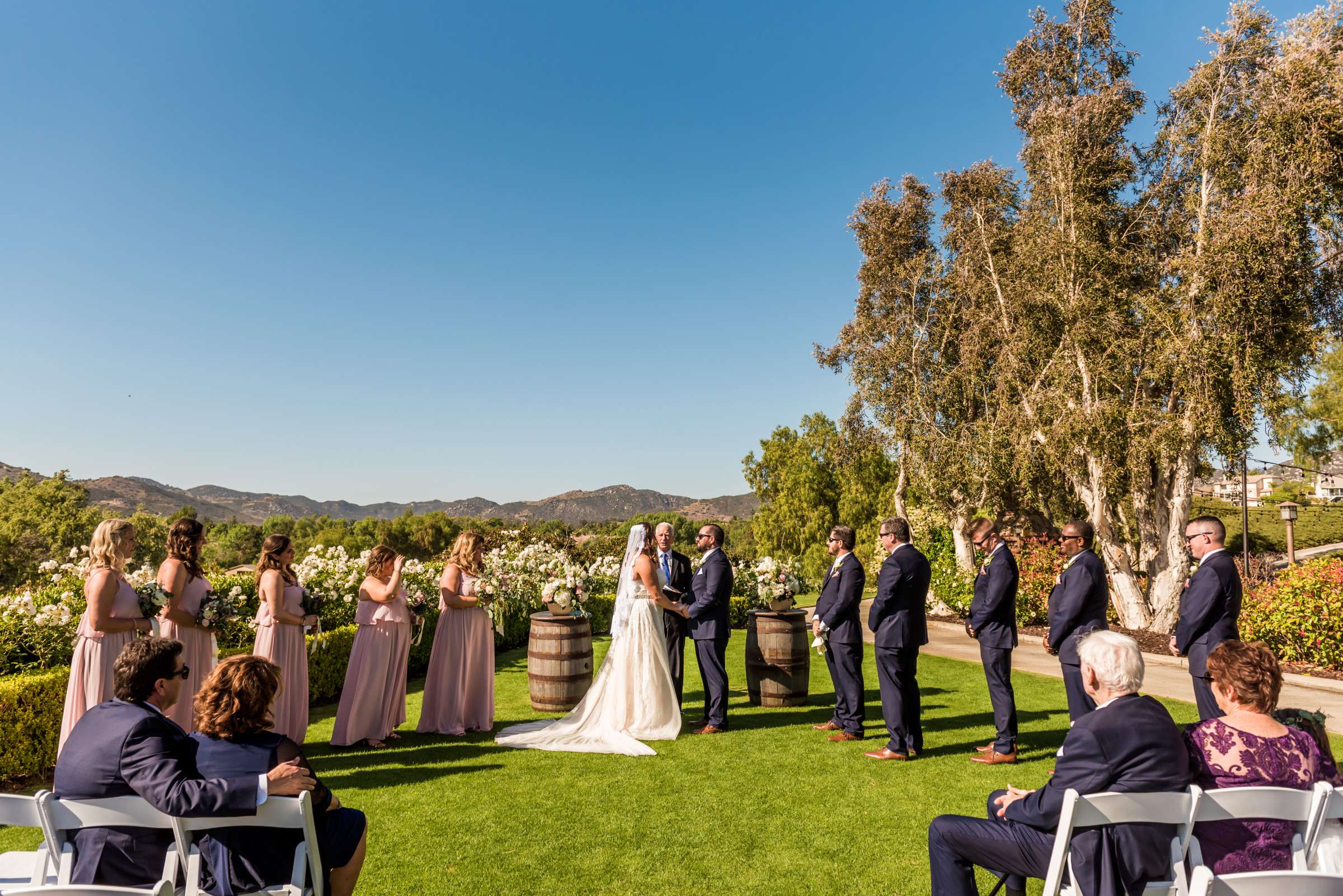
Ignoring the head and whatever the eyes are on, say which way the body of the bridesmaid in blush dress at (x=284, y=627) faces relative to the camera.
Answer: to the viewer's right

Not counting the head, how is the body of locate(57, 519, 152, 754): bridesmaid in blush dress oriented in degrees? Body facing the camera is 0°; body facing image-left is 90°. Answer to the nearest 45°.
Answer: approximately 270°

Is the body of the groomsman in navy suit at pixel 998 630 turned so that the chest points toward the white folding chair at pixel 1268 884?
no

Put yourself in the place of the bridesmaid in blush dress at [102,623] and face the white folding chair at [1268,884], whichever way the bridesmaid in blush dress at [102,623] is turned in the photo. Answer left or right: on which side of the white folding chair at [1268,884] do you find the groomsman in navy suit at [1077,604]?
left

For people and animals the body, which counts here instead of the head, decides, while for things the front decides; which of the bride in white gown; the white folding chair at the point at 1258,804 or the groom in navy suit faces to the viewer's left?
the groom in navy suit

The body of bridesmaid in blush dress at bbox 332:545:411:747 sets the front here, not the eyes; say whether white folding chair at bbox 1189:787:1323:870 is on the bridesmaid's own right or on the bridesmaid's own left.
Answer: on the bridesmaid's own right

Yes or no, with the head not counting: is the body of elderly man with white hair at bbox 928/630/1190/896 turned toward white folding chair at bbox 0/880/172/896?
no

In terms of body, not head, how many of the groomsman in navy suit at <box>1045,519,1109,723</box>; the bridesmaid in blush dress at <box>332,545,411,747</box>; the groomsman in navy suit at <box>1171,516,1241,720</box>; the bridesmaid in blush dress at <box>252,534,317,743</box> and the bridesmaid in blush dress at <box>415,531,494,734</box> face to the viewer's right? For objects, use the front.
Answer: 3

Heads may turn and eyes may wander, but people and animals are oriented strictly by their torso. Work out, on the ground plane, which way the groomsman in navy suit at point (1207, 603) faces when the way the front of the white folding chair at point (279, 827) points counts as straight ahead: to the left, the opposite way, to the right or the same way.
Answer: to the left

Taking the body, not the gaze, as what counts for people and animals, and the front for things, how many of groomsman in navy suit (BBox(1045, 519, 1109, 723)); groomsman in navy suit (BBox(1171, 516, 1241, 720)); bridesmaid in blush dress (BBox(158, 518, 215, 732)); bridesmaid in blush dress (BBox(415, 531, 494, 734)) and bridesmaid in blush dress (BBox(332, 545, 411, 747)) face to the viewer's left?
2

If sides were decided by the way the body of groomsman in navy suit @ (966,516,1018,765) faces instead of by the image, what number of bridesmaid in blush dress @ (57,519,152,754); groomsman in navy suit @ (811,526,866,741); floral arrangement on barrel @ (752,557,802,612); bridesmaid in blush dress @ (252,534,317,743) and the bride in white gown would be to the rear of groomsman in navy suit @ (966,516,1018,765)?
0

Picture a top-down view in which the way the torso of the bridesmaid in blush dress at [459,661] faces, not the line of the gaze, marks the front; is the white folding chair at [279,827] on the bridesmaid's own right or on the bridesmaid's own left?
on the bridesmaid's own right

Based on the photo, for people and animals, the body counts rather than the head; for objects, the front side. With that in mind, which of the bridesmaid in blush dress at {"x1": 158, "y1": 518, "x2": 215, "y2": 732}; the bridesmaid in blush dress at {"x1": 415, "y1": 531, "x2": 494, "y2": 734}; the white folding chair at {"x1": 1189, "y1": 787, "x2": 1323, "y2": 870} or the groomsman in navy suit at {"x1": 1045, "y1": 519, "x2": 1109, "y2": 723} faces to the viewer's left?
the groomsman in navy suit

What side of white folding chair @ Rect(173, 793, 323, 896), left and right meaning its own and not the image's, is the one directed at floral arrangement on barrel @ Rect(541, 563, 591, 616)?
front

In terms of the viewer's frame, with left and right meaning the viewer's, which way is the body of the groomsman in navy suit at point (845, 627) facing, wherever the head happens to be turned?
facing to the left of the viewer

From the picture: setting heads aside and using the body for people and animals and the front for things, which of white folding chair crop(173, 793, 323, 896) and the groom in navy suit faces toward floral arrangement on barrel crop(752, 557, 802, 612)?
the white folding chair

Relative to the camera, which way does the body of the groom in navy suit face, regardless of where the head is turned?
to the viewer's left
